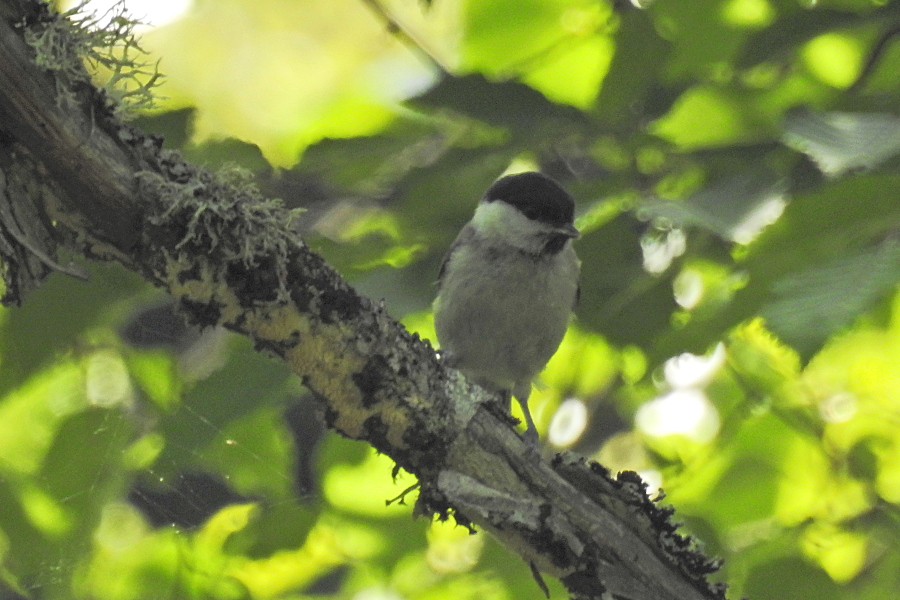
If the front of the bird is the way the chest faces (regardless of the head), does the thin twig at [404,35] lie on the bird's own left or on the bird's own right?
on the bird's own right

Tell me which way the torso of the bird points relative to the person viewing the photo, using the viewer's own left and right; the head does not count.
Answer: facing the viewer and to the right of the viewer

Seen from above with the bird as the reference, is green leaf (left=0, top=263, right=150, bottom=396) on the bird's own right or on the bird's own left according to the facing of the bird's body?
on the bird's own right
